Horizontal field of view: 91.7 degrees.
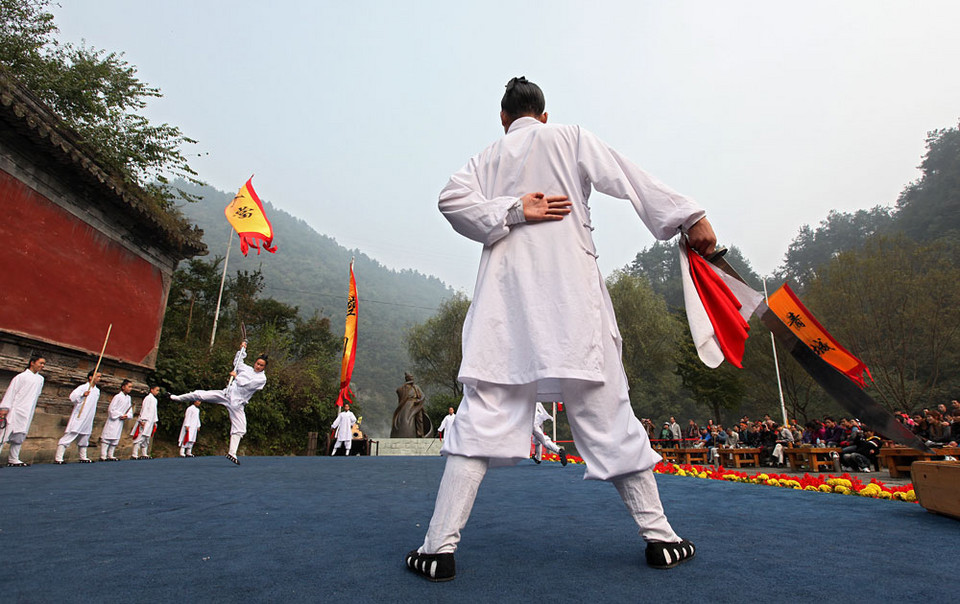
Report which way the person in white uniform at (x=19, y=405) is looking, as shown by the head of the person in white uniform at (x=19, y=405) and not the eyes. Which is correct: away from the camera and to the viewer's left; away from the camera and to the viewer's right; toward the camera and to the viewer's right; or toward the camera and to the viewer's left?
toward the camera and to the viewer's right

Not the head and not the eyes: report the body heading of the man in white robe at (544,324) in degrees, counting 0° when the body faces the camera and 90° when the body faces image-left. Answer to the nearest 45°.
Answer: approximately 180°

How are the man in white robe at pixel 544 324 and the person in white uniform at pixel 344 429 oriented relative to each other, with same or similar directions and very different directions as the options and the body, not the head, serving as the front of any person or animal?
very different directions

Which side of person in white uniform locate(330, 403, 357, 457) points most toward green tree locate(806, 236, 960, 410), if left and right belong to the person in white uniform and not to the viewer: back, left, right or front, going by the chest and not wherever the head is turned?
left

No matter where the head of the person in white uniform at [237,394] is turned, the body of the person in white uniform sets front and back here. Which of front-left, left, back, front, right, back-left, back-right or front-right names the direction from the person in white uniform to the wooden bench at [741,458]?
back-left

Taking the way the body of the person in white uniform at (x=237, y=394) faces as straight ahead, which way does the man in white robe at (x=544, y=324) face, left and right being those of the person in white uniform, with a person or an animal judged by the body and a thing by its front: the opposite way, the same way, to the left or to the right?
the opposite way

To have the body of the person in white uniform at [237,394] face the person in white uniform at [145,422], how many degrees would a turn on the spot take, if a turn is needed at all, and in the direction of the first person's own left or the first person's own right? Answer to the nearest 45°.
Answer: approximately 135° to the first person's own right

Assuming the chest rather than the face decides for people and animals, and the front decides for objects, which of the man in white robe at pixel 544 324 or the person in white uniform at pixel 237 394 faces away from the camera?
the man in white robe

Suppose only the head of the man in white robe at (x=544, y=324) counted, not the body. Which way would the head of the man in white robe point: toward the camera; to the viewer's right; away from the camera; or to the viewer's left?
away from the camera

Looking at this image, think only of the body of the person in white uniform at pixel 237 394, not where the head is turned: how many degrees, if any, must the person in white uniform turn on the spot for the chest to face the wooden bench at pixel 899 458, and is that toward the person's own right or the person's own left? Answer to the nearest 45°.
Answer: approximately 90° to the person's own left

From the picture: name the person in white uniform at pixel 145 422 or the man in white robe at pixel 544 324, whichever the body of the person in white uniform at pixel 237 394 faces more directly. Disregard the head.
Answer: the man in white robe
